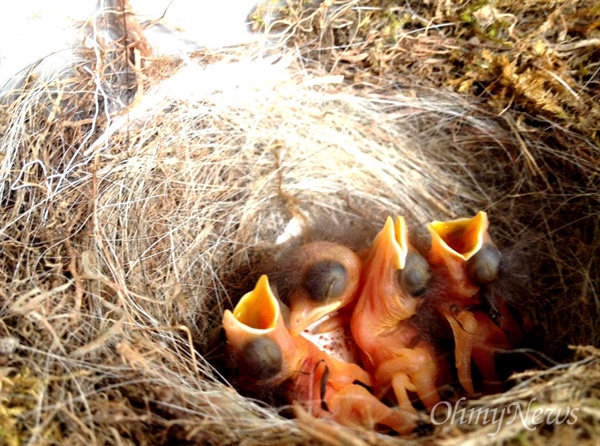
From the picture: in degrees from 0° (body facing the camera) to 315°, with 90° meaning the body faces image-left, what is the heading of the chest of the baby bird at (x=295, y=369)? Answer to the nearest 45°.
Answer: approximately 90°
